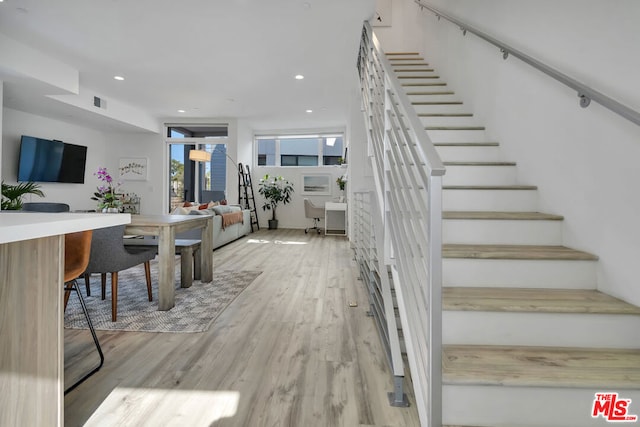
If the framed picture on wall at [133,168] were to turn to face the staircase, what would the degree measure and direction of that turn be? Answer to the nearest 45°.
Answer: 0° — it already faces it

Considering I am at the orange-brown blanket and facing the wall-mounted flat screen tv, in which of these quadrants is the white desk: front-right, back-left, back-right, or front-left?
back-right

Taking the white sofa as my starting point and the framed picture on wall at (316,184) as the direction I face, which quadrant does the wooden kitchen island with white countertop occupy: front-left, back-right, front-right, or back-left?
back-right

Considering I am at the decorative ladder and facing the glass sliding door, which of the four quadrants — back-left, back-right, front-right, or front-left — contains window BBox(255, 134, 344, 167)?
back-right

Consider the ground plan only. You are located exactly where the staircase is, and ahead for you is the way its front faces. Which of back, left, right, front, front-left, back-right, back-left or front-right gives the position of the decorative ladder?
back-right

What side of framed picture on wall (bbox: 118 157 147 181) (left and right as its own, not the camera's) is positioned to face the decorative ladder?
left

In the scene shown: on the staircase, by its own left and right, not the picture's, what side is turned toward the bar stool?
right

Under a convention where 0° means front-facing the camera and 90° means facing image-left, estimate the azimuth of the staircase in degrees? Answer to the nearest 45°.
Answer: approximately 0°
